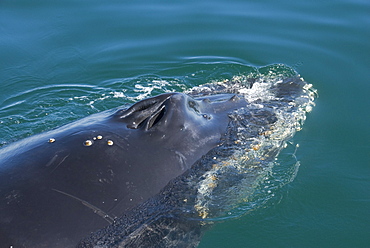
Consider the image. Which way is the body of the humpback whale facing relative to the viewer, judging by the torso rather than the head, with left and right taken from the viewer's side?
facing away from the viewer and to the right of the viewer

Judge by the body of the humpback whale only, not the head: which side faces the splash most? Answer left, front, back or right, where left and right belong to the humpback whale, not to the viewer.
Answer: front
